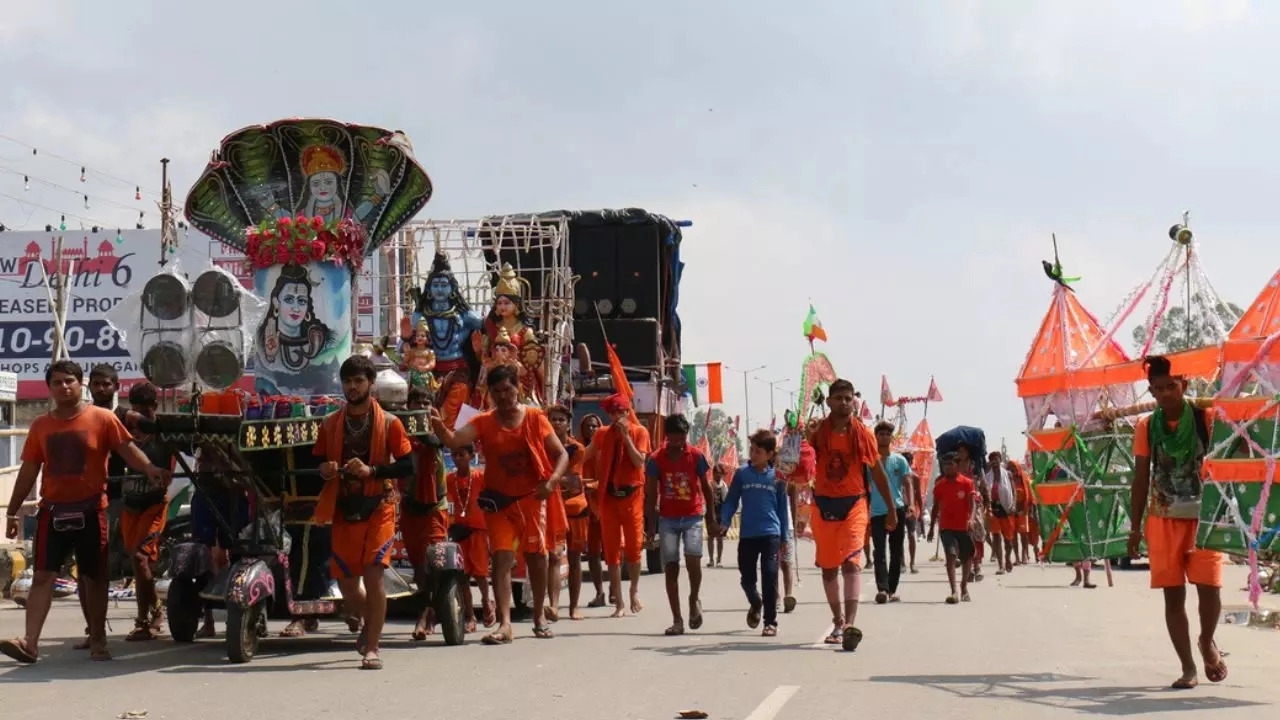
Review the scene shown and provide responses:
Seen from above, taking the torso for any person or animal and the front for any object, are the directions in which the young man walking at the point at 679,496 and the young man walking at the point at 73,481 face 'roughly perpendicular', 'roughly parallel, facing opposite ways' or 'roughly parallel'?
roughly parallel

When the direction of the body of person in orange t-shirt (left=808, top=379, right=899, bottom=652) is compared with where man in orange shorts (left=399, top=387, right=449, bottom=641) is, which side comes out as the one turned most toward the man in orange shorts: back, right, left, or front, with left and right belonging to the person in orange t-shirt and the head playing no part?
right

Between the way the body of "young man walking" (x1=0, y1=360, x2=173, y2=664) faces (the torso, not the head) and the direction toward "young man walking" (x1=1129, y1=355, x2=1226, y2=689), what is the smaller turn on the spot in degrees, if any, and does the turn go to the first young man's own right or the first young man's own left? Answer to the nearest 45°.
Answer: approximately 45° to the first young man's own left

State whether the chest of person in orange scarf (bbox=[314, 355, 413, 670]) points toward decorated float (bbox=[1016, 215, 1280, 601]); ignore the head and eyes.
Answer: no

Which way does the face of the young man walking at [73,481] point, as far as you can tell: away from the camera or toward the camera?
toward the camera

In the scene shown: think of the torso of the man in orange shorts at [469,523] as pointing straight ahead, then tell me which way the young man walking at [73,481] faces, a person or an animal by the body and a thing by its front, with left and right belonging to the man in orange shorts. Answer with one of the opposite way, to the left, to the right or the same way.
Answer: the same way

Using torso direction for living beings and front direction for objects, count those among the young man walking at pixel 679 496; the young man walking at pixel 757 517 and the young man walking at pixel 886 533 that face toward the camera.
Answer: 3

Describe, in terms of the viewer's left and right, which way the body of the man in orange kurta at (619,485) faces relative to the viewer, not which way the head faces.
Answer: facing the viewer

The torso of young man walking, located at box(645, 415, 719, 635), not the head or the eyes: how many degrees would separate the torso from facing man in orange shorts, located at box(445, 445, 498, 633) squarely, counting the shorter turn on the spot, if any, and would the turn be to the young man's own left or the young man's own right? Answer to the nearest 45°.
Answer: approximately 90° to the young man's own right

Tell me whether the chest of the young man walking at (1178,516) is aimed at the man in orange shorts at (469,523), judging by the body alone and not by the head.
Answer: no

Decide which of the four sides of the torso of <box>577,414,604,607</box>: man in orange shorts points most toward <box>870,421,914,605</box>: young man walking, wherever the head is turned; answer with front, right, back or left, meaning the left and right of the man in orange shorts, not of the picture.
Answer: left

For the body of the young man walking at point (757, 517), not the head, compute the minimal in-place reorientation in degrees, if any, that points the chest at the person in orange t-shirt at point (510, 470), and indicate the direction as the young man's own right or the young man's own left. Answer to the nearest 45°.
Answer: approximately 45° to the young man's own right

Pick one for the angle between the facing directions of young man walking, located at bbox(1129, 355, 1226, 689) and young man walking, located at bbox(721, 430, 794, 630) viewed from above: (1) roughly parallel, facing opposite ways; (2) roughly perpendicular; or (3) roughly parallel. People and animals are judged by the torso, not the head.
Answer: roughly parallel

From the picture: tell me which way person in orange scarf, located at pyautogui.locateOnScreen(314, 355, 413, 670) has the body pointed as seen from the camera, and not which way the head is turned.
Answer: toward the camera
